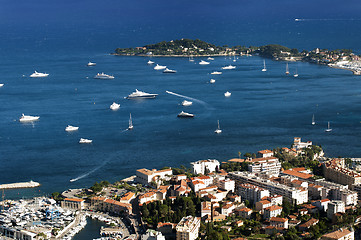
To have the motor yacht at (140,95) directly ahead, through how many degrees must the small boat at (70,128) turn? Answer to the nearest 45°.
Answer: approximately 45° to its left

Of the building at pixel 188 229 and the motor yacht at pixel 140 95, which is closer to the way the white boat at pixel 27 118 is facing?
the motor yacht

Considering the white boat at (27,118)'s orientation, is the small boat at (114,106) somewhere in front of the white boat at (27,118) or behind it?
in front

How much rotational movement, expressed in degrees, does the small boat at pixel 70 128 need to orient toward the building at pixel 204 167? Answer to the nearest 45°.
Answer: approximately 45° to its right
